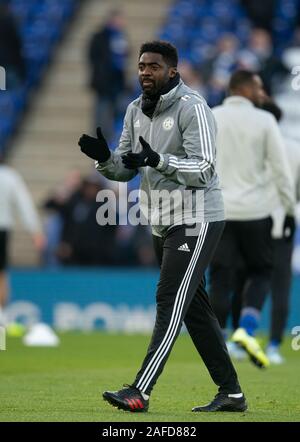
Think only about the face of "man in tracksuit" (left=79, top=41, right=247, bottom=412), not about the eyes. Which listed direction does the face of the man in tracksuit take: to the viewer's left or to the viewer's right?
to the viewer's left

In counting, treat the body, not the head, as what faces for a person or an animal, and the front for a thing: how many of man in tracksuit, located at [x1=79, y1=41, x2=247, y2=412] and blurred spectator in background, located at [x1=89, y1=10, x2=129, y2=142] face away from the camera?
0

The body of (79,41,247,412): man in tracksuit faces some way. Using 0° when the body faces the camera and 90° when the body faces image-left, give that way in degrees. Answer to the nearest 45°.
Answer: approximately 45°

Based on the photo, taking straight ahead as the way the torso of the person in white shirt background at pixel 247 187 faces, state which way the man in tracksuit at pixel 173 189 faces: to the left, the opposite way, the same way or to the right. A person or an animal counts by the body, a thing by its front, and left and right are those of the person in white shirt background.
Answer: the opposite way

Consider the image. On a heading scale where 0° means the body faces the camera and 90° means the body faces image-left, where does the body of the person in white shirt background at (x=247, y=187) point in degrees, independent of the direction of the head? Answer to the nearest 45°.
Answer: approximately 225°
